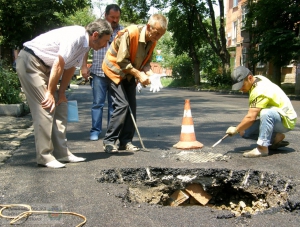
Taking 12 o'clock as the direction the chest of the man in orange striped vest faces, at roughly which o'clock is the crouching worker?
The crouching worker is roughly at 11 o'clock from the man in orange striped vest.

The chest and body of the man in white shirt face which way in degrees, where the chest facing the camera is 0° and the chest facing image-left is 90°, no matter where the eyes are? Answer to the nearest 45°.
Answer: approximately 270°

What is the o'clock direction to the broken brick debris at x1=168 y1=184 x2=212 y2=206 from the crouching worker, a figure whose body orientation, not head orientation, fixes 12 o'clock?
The broken brick debris is roughly at 10 o'clock from the crouching worker.

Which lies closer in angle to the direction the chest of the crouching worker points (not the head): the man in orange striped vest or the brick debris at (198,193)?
the man in orange striped vest

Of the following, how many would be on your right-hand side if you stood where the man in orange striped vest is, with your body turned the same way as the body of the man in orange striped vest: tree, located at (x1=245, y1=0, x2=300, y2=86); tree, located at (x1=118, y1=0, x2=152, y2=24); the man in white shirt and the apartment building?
1

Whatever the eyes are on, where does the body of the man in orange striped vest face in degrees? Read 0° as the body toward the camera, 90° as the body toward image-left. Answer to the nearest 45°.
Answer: approximately 315°

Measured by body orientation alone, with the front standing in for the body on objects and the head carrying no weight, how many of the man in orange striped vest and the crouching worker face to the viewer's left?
1

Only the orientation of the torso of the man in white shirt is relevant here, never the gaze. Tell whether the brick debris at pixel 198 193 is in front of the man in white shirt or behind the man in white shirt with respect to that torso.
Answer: in front

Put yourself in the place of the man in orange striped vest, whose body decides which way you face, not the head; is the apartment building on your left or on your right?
on your left

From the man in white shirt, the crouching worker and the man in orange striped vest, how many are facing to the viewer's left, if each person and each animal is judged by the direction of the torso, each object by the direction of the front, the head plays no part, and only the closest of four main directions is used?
1

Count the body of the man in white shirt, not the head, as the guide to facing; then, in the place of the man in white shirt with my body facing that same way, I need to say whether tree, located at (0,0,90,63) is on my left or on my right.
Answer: on my left

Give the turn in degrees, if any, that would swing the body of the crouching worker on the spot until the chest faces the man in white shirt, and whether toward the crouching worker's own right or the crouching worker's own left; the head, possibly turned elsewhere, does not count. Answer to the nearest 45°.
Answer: approximately 45° to the crouching worker's own left

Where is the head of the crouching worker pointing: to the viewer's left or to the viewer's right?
to the viewer's left

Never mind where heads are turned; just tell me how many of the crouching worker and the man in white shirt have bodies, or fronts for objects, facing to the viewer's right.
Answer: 1

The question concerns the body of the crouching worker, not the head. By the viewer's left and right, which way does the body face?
facing to the left of the viewer

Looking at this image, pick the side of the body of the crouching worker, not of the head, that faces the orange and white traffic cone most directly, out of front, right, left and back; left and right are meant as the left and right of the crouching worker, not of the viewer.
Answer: front
